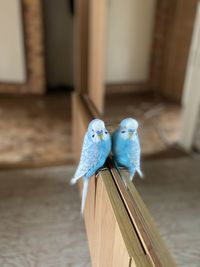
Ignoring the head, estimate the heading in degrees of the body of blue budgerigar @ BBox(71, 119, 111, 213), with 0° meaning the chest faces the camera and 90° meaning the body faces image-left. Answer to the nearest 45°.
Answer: approximately 315°
